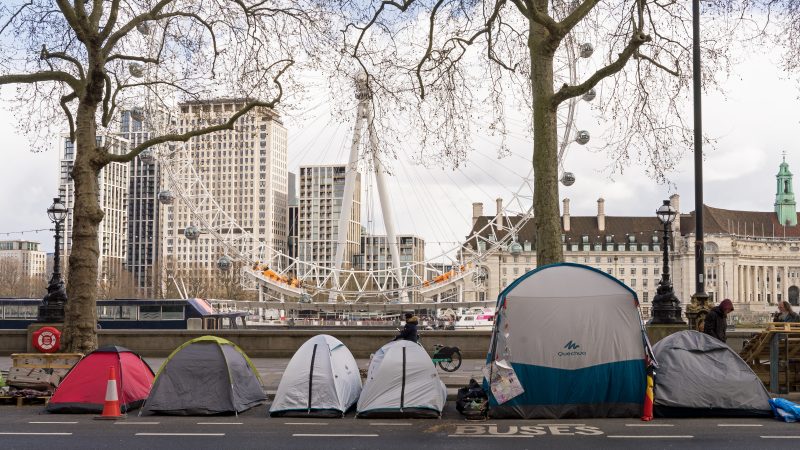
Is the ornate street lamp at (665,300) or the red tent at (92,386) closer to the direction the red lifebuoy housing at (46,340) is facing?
the red tent

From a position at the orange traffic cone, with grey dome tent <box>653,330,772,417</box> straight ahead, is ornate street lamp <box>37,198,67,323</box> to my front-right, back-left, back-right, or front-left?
back-left

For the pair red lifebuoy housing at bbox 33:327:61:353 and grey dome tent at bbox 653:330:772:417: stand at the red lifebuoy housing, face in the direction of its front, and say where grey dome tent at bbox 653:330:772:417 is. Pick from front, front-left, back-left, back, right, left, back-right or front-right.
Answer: front-left

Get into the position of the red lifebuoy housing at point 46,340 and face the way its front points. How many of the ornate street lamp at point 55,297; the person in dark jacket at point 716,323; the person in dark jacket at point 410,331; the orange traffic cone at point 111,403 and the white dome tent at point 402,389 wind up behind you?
1

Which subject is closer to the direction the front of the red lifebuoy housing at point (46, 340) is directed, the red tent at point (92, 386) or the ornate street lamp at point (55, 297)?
the red tent

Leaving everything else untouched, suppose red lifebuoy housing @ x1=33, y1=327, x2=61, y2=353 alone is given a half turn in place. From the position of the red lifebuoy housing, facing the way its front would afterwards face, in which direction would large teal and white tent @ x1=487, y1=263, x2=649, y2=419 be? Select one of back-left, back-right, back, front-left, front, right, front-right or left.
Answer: back-right

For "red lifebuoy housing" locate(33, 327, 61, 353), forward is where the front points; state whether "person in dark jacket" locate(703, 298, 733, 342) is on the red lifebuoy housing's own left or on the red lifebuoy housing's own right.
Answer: on the red lifebuoy housing's own left

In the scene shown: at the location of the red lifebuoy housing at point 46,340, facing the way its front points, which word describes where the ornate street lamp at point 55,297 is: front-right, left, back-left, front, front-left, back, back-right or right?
back

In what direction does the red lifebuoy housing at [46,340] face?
toward the camera

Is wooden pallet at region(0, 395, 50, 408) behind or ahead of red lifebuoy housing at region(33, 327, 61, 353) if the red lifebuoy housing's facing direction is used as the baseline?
ahead

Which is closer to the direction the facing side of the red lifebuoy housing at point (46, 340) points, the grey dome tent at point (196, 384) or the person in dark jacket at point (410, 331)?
the grey dome tent

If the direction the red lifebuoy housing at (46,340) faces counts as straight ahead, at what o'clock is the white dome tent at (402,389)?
The white dome tent is roughly at 11 o'clock from the red lifebuoy housing.

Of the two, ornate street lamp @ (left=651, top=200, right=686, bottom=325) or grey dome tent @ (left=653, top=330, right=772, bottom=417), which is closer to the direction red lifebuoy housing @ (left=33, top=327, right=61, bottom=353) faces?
the grey dome tent

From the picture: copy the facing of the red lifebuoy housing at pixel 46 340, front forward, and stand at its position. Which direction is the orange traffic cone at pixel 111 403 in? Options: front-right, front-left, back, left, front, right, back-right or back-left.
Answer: front

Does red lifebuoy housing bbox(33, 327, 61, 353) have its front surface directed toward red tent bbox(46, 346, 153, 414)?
yes
